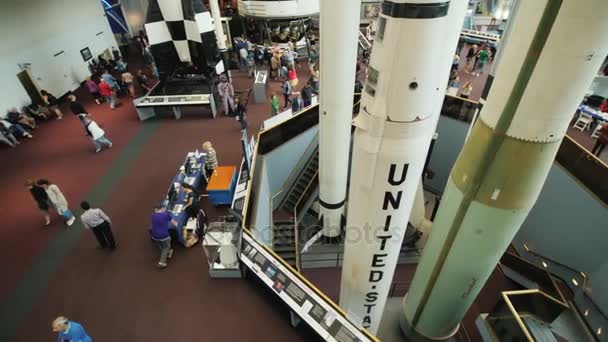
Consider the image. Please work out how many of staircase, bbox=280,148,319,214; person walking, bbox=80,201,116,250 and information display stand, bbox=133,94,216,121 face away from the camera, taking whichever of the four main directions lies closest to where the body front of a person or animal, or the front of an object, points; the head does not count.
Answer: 1

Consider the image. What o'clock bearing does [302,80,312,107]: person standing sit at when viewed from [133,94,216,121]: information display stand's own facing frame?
The person standing is roughly at 10 o'clock from the information display stand.

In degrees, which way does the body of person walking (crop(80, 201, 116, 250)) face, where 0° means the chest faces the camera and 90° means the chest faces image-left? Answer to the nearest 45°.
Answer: approximately 180°

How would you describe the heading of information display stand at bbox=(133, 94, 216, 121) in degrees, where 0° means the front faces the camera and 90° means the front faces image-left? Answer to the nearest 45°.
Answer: approximately 0°

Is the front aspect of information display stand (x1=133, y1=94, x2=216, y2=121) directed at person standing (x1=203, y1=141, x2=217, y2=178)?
yes

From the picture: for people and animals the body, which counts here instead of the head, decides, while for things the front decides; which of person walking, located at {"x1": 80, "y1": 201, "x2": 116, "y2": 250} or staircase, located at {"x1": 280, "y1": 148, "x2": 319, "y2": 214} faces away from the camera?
the person walking

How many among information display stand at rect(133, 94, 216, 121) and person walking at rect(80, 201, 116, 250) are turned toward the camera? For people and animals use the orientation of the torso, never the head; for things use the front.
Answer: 1

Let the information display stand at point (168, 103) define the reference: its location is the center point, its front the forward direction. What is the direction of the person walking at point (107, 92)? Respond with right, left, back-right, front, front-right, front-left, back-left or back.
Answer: back-right
